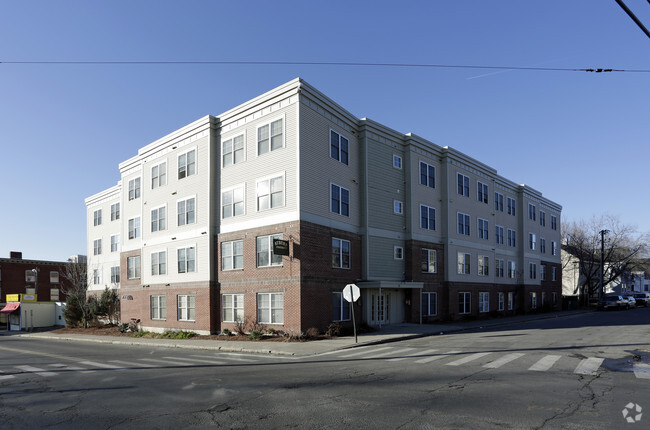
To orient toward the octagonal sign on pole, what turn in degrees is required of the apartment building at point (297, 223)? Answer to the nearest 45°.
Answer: approximately 45° to its right

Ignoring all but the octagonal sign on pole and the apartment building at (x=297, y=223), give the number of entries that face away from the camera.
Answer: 1

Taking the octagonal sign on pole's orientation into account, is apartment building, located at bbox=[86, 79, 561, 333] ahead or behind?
ahead

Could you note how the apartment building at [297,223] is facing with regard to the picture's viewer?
facing the viewer and to the right of the viewer

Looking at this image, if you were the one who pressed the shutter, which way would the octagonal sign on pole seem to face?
facing away from the viewer

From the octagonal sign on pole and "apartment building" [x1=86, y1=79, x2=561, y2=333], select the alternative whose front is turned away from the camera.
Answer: the octagonal sign on pole
